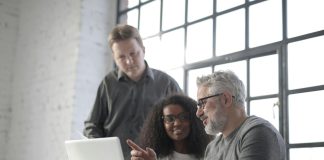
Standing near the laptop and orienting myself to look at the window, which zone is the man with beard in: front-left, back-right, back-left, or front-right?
front-right

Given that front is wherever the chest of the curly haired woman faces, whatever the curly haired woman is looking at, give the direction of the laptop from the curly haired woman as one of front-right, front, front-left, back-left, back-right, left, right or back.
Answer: front-right

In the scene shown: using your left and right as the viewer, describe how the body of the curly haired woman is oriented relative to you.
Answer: facing the viewer

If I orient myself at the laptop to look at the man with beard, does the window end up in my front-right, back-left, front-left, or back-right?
front-left

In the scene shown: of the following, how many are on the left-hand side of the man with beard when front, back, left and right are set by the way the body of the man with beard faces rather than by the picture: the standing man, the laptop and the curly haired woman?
0

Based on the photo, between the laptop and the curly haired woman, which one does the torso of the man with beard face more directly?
the laptop

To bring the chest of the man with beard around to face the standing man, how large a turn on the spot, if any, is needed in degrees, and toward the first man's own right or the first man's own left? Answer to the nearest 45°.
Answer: approximately 90° to the first man's own right

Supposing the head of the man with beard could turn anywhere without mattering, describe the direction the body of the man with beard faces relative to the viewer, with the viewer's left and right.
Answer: facing the viewer and to the left of the viewer

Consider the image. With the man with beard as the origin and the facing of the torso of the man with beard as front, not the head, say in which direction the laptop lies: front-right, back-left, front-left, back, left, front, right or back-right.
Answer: front-right

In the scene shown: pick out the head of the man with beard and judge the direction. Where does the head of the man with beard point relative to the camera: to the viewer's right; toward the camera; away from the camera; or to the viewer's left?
to the viewer's left

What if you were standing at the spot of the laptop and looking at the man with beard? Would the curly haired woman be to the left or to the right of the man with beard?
left

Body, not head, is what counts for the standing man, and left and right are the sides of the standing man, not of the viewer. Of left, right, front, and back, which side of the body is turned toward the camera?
front
